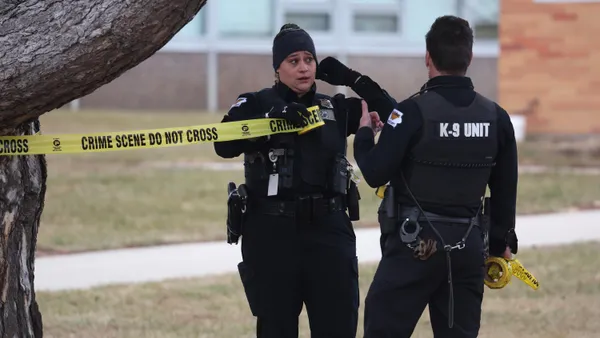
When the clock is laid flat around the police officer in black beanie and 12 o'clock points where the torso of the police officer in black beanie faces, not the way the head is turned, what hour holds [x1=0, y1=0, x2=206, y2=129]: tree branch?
The tree branch is roughly at 2 o'clock from the police officer in black beanie.

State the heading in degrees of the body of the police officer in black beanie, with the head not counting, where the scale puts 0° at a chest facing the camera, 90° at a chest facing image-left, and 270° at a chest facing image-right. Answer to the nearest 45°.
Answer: approximately 0°

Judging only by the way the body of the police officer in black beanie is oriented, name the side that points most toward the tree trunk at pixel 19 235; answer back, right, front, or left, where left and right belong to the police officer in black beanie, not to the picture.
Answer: right

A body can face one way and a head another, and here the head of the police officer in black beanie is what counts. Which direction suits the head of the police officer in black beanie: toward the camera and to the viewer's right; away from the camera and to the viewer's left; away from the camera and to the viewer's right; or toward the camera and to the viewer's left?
toward the camera and to the viewer's right

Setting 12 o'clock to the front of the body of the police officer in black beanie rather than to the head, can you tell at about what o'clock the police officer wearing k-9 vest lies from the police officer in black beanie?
The police officer wearing k-9 vest is roughly at 10 o'clock from the police officer in black beanie.
